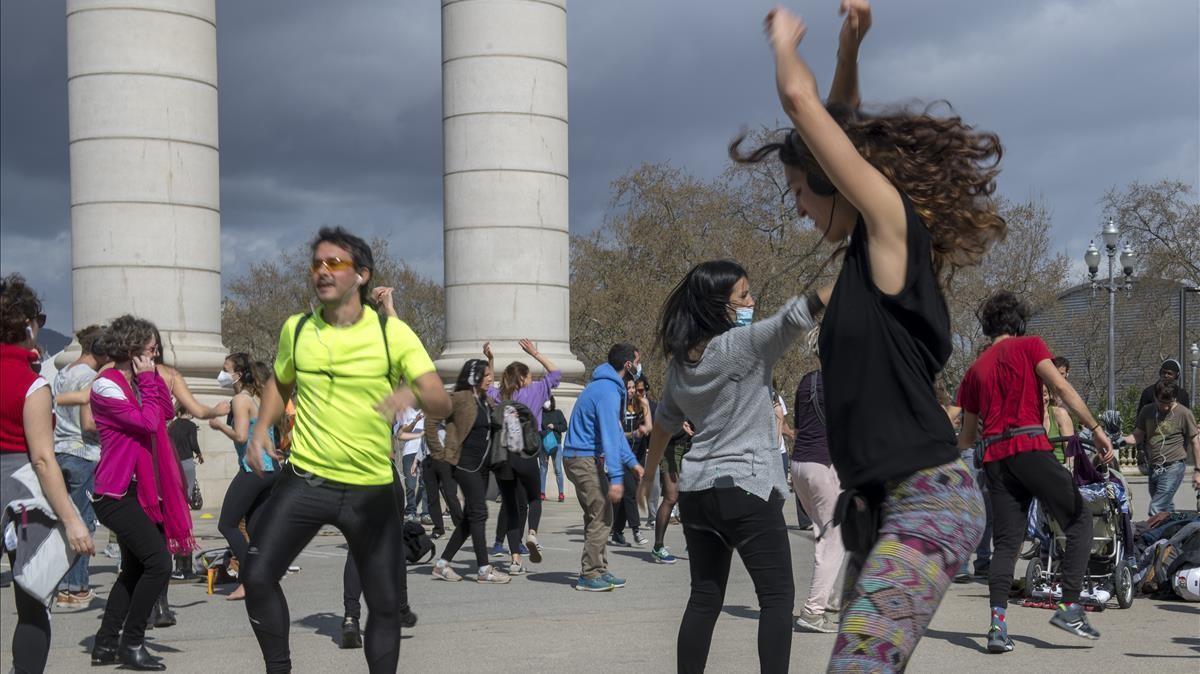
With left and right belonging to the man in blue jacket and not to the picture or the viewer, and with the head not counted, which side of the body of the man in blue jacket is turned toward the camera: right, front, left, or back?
right

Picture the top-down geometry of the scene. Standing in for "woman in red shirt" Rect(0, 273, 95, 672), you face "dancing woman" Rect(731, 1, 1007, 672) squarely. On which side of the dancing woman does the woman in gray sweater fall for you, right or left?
left

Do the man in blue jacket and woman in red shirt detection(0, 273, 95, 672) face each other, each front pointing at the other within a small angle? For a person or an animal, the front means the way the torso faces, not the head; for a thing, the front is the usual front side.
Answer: no

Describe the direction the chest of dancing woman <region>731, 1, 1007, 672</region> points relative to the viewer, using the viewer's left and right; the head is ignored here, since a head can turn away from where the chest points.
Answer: facing to the left of the viewer

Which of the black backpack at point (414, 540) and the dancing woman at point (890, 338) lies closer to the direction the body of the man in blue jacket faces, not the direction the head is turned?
the dancing woman

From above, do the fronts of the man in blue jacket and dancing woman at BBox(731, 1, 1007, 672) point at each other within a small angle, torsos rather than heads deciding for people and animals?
no

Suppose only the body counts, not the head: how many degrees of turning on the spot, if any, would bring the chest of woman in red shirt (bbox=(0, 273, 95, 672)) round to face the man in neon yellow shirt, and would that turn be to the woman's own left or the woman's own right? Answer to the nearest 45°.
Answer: approximately 45° to the woman's own right

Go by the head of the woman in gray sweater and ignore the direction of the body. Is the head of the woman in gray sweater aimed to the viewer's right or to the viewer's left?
to the viewer's right

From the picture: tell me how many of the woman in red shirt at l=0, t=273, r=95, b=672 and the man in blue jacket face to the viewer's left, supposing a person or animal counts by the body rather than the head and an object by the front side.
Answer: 0

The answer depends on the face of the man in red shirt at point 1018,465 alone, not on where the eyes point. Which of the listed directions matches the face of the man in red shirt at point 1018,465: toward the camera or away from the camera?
away from the camera

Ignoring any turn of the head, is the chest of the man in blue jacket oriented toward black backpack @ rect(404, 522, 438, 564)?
no

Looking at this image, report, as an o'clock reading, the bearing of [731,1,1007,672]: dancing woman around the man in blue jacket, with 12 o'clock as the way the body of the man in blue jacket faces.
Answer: The dancing woman is roughly at 3 o'clock from the man in blue jacket.

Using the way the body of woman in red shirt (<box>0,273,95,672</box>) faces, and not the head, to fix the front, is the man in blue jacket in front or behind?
in front

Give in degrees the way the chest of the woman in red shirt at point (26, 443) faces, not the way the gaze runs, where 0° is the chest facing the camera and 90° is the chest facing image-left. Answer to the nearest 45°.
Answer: approximately 225°

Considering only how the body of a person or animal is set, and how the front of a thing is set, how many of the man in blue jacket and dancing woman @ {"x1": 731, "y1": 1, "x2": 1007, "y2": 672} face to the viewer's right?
1
